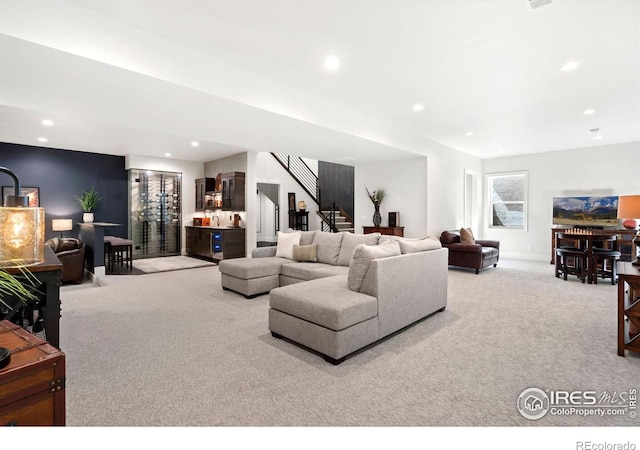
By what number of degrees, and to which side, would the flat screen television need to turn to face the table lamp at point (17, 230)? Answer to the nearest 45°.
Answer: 0° — it already faces it

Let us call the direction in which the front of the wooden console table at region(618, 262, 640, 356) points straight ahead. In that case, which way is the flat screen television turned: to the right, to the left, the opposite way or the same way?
to the left

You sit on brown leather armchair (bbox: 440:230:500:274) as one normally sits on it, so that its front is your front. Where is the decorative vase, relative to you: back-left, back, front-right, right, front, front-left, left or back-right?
back-right

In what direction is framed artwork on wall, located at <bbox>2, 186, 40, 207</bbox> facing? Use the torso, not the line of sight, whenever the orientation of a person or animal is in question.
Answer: toward the camera

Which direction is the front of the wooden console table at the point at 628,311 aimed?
to the viewer's left

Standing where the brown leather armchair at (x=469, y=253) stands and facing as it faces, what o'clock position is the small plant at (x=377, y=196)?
The small plant is roughly at 5 o'clock from the brown leather armchair.

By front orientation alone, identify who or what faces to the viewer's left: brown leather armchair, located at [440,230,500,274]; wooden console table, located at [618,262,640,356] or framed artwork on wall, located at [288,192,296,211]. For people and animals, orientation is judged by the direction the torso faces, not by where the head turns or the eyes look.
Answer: the wooden console table

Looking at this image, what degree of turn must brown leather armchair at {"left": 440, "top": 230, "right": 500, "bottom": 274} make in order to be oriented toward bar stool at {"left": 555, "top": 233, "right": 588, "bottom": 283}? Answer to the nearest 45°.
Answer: approximately 45° to its left

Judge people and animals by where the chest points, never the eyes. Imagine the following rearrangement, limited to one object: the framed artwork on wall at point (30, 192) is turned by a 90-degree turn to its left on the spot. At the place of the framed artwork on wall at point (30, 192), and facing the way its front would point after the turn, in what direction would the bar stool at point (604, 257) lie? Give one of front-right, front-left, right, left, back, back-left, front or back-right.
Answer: front-right

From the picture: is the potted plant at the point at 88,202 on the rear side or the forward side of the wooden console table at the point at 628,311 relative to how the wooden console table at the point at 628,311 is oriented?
on the forward side

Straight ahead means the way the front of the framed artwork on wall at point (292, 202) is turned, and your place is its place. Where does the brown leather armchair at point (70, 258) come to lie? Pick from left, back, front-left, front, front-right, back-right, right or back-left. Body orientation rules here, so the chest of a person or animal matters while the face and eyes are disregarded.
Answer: front-right

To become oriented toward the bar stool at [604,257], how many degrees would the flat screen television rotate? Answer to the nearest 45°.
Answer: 0° — it already faces it
